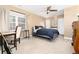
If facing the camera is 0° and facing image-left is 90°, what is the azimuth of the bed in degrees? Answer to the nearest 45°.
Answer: approximately 315°

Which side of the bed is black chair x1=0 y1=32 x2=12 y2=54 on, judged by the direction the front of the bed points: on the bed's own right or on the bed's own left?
on the bed's own right

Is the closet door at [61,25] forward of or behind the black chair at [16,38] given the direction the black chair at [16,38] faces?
behind

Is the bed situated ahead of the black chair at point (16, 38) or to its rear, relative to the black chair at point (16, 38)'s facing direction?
to the rear

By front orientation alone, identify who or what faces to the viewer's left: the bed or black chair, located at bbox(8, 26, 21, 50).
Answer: the black chair

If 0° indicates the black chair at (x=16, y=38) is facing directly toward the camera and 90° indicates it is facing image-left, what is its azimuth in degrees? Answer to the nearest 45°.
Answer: approximately 90°

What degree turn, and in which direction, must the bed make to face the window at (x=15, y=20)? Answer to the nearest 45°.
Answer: approximately 135° to its right

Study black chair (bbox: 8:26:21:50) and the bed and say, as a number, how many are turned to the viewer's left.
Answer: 1

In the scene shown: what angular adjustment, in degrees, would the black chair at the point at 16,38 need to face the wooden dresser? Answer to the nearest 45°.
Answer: approximately 180°

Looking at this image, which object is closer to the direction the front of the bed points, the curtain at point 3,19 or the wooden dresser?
the wooden dresser

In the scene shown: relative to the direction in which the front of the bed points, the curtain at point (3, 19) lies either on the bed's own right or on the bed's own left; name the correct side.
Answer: on the bed's own right

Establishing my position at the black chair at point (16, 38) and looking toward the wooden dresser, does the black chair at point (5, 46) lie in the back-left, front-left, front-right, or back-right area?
back-right

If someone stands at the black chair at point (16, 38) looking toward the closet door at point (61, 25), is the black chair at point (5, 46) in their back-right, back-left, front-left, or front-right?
back-right
